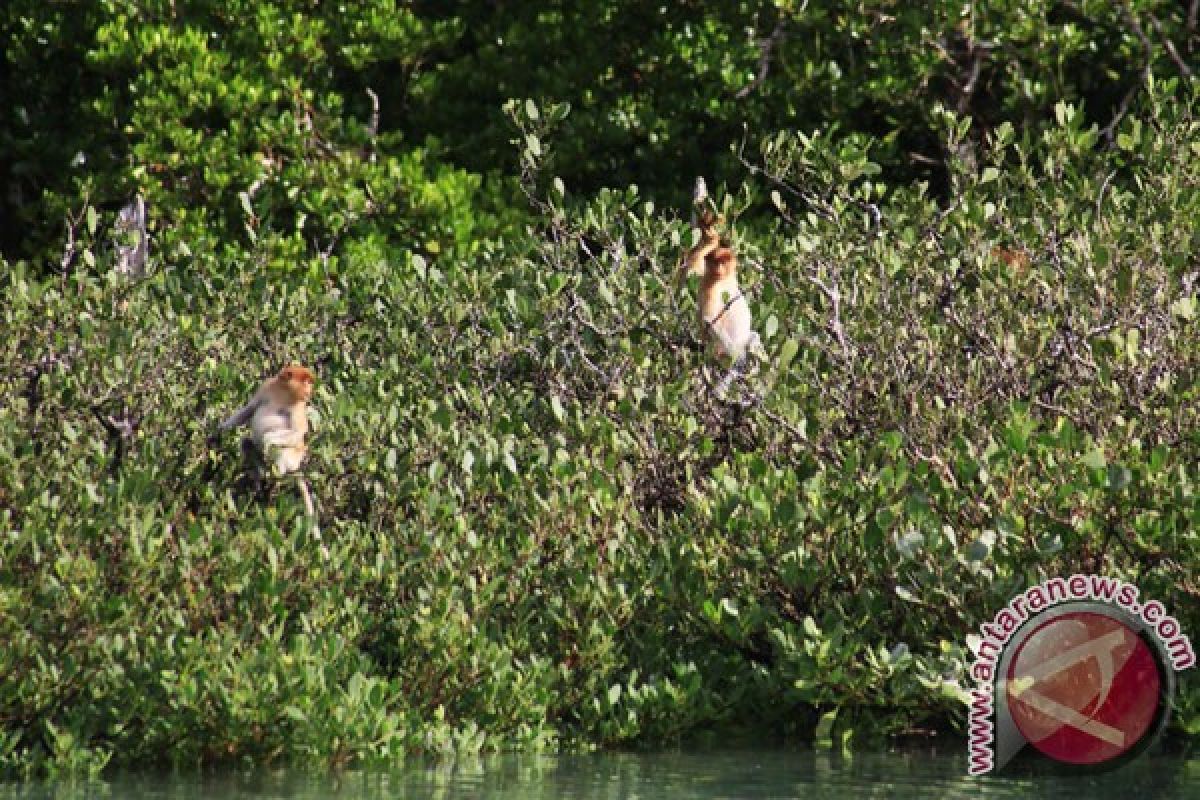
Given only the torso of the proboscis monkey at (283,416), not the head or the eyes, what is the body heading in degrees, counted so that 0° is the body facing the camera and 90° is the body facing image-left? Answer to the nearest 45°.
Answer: approximately 315°

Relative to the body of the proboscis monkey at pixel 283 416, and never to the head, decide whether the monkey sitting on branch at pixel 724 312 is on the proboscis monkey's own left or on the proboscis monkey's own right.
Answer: on the proboscis monkey's own left
